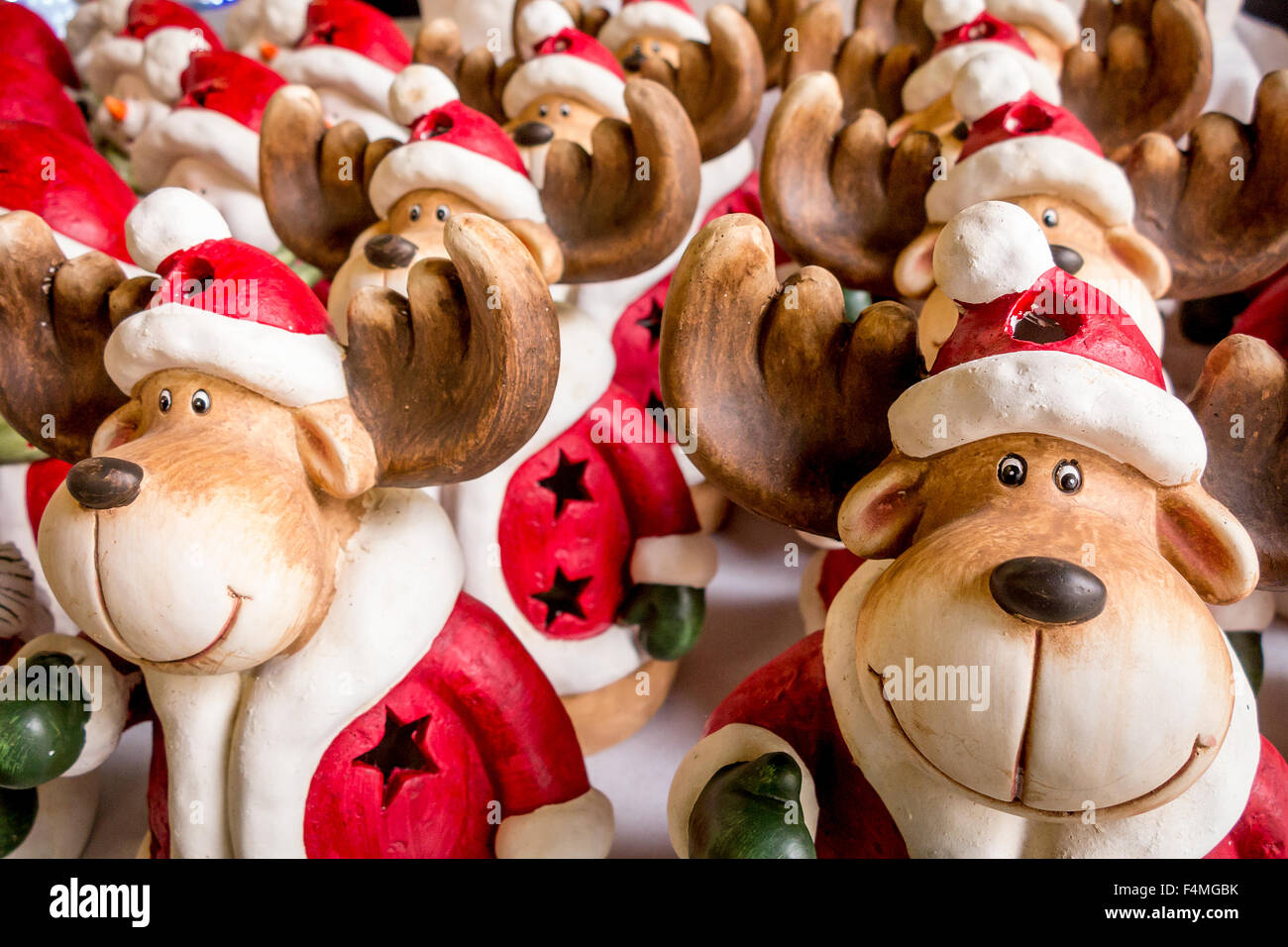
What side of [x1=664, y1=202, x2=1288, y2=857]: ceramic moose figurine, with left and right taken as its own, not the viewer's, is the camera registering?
front

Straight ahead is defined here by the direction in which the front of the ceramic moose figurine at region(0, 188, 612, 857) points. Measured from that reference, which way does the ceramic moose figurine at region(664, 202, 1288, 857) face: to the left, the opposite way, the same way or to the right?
the same way

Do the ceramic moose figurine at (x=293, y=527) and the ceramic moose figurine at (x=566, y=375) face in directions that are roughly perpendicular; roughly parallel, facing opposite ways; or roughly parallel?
roughly parallel

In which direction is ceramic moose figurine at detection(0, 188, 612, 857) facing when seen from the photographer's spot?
facing the viewer and to the left of the viewer
